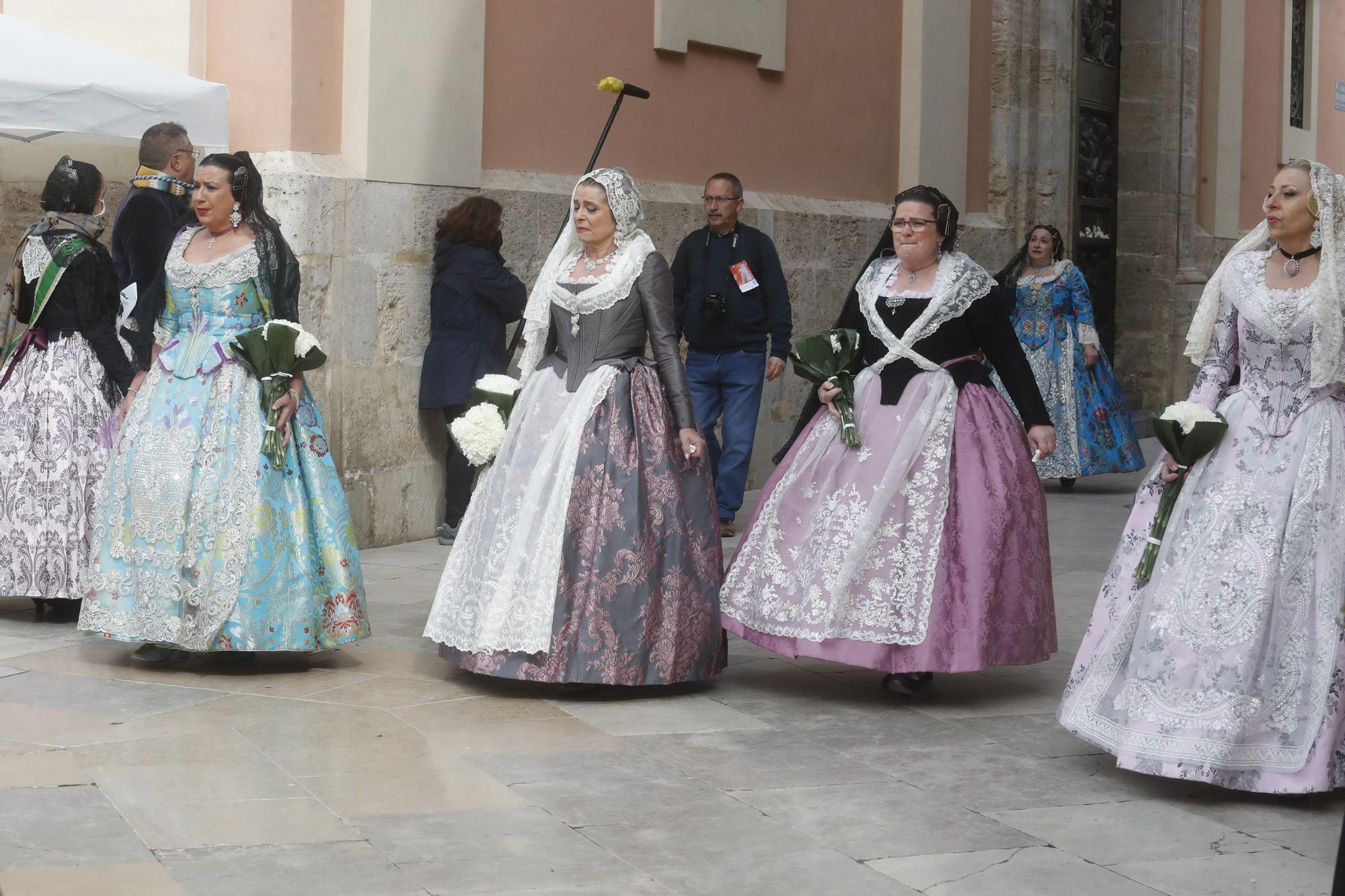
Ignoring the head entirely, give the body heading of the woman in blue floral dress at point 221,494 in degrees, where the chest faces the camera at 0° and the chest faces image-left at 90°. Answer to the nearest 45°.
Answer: approximately 45°

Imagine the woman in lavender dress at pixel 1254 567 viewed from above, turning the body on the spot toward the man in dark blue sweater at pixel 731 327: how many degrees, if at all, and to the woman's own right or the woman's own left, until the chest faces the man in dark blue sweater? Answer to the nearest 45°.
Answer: approximately 90° to the woman's own right

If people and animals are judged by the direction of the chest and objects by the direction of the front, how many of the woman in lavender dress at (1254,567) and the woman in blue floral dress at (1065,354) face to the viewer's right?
0

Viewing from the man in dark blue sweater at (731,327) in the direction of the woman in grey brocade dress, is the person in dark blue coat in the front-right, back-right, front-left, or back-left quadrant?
front-right

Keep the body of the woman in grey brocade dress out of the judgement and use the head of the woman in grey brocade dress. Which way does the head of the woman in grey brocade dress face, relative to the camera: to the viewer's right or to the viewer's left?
to the viewer's left

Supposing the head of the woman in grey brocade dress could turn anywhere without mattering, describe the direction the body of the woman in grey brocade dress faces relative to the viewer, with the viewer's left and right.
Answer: facing the viewer and to the left of the viewer

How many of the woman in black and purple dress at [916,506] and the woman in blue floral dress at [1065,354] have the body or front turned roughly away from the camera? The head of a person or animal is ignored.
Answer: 0

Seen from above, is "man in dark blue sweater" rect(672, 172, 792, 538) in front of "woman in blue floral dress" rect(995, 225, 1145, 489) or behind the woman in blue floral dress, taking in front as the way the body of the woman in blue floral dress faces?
in front

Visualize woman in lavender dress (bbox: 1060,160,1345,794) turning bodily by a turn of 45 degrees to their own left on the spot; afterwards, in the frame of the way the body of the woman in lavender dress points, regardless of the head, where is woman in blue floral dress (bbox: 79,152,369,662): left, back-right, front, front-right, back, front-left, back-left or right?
right

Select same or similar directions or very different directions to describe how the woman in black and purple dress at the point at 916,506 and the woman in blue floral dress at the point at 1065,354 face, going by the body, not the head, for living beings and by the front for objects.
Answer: same or similar directions

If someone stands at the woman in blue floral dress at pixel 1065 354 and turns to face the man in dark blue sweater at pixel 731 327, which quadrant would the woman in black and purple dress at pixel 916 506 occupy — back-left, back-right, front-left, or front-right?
front-left

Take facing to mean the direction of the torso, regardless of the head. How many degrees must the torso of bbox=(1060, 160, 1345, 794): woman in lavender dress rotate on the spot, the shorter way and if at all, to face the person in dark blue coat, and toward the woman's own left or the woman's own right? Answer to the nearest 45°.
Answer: approximately 90° to the woman's own right

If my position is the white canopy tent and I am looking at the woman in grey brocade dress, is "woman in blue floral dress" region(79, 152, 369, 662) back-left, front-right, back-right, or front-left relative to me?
front-right

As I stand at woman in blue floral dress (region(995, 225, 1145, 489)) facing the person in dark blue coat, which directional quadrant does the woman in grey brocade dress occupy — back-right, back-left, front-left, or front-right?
front-left

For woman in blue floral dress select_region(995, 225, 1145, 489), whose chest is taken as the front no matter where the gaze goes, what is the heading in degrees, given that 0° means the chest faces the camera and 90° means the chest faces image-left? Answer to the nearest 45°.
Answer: approximately 45°

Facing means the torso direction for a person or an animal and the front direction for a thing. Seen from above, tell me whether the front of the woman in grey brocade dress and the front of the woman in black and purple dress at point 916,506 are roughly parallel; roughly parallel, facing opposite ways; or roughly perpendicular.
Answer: roughly parallel
